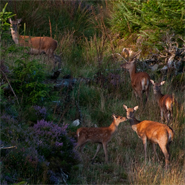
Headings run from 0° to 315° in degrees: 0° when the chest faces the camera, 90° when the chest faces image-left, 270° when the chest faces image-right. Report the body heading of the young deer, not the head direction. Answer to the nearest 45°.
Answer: approximately 270°

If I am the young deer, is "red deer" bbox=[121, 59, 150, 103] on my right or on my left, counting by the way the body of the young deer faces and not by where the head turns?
on my left

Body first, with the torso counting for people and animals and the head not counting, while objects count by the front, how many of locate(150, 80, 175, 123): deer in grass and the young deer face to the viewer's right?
1

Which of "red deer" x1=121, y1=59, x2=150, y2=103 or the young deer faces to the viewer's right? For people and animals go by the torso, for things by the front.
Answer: the young deer

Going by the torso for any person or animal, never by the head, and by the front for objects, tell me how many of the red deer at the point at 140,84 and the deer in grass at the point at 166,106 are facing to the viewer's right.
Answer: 0

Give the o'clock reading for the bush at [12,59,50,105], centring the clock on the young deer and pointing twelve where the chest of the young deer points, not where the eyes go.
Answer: The bush is roughly at 7 o'clock from the young deer.

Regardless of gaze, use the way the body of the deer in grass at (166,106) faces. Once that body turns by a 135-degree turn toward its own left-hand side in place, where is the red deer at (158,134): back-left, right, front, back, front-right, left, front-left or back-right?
front

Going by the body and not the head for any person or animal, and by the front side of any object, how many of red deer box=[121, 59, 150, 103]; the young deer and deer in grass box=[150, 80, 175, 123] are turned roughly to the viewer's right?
1

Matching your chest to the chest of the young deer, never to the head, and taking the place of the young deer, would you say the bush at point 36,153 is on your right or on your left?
on your right

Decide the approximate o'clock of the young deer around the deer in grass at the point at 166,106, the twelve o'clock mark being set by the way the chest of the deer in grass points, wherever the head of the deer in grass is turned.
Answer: The young deer is roughly at 9 o'clock from the deer in grass.

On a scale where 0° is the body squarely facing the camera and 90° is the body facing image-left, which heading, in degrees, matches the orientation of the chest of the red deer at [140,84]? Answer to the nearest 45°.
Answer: approximately 135°
